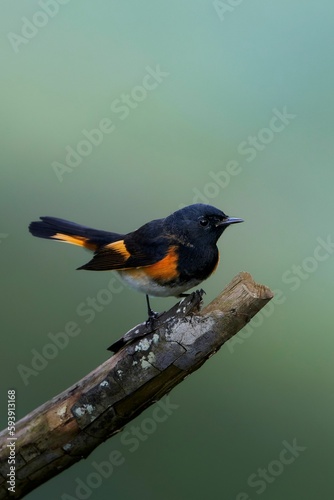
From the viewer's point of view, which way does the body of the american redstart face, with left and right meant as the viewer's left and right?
facing to the right of the viewer
